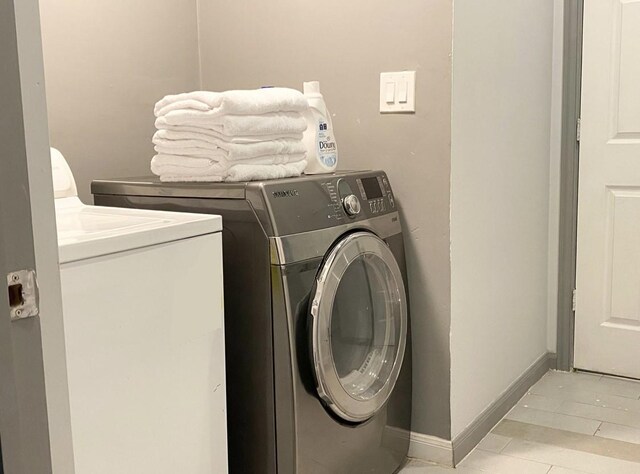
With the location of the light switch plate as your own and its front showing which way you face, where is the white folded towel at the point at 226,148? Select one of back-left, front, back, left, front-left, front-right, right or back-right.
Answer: front

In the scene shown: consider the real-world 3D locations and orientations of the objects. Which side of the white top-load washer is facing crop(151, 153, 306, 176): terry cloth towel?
left

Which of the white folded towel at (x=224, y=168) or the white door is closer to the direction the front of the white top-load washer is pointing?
the white door

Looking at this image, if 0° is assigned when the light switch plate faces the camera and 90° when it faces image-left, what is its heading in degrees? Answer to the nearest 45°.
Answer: approximately 45°

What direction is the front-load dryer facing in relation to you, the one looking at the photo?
facing the viewer and to the right of the viewer
